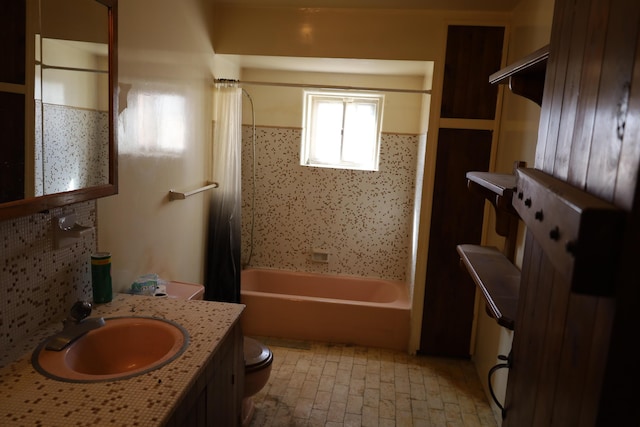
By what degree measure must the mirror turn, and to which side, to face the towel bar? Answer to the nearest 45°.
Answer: approximately 90° to its left

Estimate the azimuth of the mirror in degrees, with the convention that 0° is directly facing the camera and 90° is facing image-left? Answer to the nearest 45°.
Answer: approximately 315°

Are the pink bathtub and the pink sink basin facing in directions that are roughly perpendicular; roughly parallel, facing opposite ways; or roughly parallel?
roughly perpendicular

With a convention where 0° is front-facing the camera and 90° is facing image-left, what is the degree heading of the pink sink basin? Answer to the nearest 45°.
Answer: approximately 315°

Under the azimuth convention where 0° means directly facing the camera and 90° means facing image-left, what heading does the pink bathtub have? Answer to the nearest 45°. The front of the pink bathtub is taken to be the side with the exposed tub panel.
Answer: approximately 0°

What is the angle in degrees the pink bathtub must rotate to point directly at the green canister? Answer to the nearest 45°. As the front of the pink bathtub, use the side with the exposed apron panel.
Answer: approximately 45° to its right

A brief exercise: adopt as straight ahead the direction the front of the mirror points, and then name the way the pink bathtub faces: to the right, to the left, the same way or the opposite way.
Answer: to the right

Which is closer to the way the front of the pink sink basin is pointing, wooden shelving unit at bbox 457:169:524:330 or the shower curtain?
the wooden shelving unit
